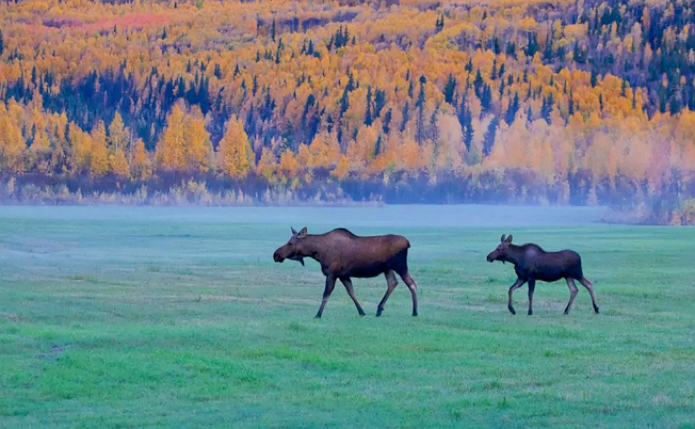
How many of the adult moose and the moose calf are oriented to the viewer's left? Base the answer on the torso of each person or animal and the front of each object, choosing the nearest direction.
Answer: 2

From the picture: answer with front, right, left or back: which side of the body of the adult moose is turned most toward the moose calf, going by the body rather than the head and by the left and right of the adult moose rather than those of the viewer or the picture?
back

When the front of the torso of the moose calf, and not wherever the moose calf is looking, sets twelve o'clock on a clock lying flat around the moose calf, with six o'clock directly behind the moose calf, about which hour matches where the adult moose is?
The adult moose is roughly at 11 o'clock from the moose calf.

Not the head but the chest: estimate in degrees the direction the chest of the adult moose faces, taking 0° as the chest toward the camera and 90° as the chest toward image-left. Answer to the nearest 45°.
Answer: approximately 90°

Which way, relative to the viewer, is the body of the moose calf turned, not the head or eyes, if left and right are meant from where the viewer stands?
facing to the left of the viewer
